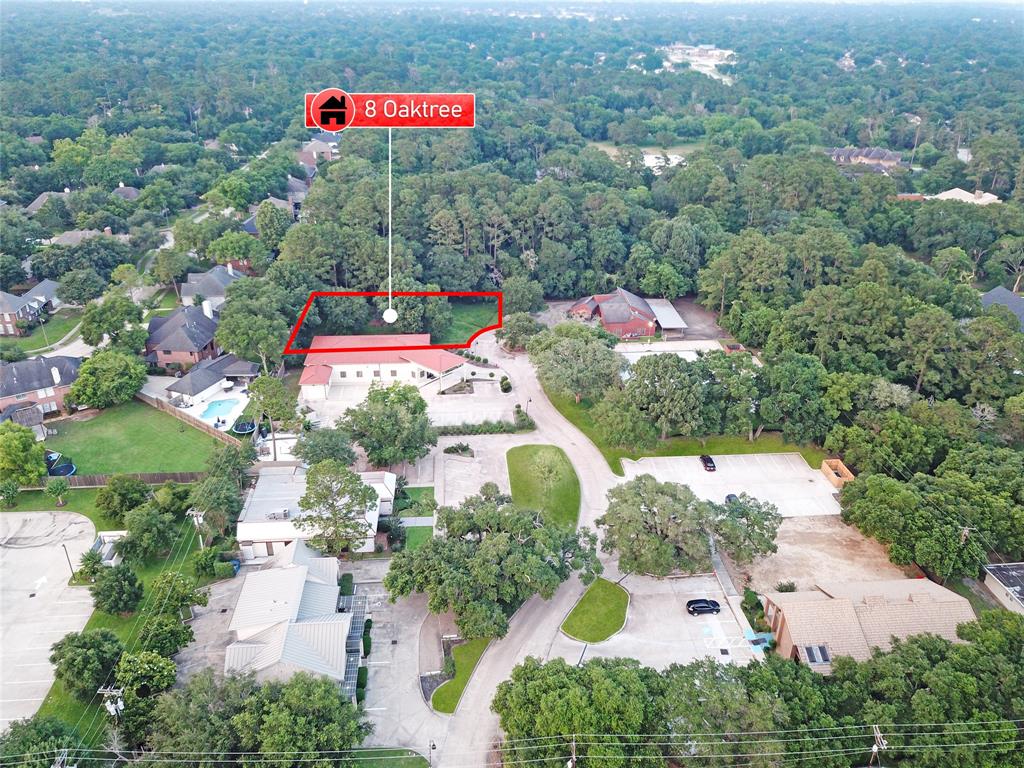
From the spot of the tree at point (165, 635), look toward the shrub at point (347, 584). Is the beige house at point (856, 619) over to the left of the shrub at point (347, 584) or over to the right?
right

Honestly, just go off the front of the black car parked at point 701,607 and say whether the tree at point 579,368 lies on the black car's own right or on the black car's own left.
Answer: on the black car's own left

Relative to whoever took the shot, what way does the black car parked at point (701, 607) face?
facing to the right of the viewer

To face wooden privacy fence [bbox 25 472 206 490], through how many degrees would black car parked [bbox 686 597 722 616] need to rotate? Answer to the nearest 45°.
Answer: approximately 180°

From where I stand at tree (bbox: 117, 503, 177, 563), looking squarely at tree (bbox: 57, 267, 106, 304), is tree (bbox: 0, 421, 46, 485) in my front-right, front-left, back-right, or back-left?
front-left

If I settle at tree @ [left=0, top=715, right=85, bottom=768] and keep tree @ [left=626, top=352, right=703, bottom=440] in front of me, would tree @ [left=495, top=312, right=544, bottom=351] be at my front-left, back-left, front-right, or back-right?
front-left

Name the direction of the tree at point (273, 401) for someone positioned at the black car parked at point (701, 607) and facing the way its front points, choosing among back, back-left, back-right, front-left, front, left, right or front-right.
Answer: back

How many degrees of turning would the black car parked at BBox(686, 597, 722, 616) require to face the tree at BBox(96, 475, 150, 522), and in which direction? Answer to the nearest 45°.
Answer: approximately 180°

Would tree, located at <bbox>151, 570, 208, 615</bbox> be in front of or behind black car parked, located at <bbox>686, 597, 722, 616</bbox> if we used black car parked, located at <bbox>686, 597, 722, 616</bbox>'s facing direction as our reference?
behind

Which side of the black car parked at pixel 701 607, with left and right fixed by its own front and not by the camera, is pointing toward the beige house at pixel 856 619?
front

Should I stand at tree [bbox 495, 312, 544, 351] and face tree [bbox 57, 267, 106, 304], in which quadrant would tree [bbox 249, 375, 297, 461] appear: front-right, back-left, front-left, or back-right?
front-left

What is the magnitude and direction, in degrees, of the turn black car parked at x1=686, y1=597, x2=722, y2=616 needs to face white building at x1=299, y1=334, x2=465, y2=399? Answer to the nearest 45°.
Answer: approximately 135° to its left
